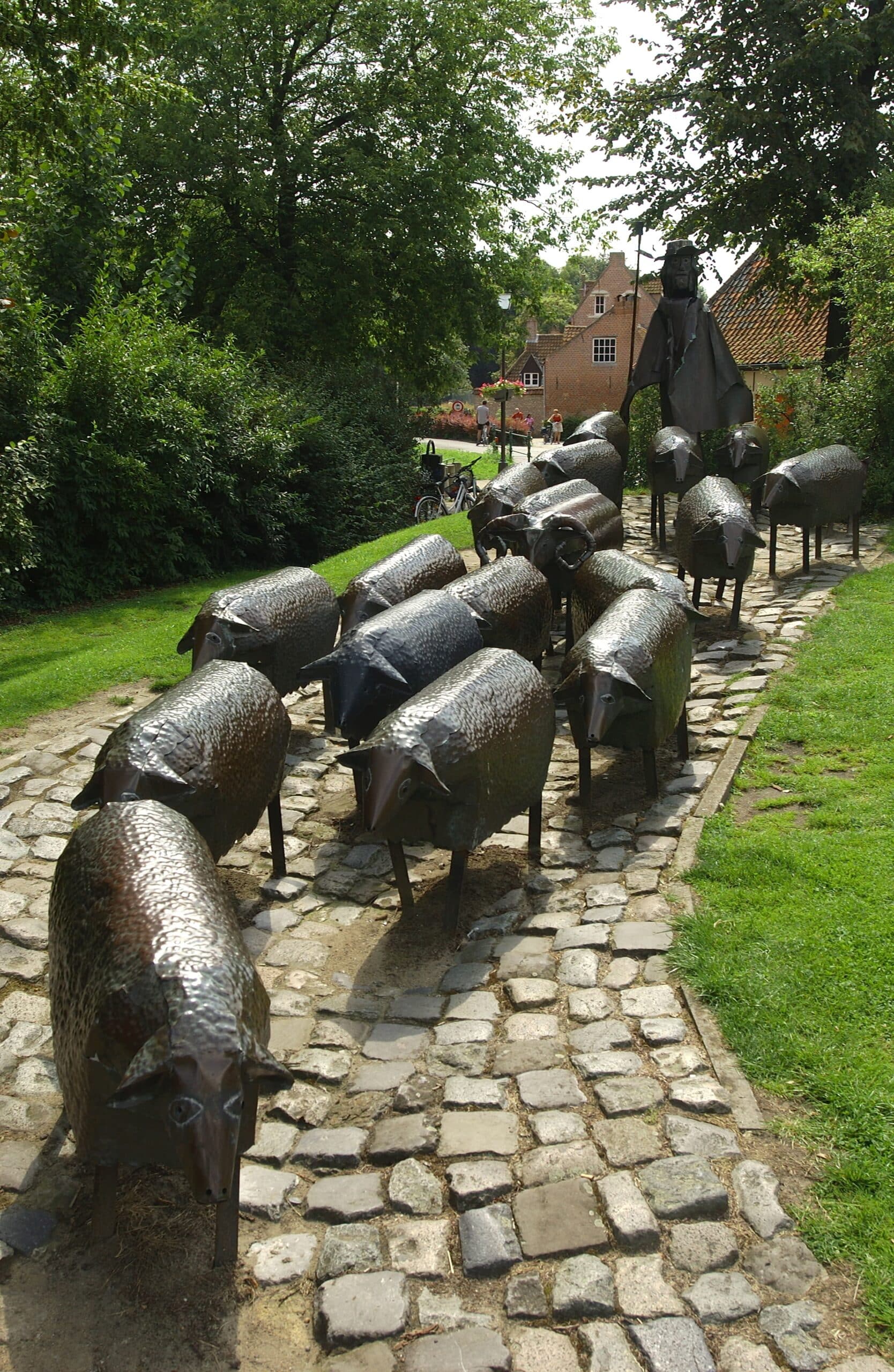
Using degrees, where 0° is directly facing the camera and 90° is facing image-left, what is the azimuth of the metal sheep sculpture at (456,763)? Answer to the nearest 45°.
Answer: approximately 45°

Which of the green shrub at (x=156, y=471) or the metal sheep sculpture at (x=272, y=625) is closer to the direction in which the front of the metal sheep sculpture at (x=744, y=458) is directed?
the metal sheep sculpture

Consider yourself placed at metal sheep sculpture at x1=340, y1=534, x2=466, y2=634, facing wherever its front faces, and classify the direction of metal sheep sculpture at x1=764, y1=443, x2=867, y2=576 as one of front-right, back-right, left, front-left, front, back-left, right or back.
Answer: back

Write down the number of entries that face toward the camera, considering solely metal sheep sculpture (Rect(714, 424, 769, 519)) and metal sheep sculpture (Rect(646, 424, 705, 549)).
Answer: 2

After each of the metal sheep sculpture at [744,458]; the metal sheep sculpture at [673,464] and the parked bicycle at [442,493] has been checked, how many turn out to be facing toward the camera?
2

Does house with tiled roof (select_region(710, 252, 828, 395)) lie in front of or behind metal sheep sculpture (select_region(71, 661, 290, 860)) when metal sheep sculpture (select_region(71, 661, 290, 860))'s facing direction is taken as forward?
behind

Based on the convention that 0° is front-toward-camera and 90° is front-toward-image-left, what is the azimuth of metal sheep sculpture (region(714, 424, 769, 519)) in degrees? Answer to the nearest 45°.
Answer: approximately 0°

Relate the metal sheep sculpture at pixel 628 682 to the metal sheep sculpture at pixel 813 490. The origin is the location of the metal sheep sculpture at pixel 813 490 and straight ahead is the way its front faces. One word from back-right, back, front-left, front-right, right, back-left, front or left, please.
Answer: front-left

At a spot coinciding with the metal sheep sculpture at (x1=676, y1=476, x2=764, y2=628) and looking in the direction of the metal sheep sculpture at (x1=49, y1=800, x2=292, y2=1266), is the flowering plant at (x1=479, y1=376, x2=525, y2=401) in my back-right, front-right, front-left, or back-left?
back-right

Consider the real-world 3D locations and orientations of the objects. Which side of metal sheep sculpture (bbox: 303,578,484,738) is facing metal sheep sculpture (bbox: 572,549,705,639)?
back

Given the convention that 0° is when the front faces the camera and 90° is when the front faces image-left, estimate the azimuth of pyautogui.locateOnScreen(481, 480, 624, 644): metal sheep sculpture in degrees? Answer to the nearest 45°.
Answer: approximately 45°

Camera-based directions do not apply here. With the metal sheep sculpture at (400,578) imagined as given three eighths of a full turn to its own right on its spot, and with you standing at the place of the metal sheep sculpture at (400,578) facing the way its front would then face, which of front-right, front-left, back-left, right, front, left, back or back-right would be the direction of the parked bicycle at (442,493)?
front

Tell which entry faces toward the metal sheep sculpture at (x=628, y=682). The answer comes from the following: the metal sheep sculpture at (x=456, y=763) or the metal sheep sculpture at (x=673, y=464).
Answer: the metal sheep sculpture at (x=673, y=464)

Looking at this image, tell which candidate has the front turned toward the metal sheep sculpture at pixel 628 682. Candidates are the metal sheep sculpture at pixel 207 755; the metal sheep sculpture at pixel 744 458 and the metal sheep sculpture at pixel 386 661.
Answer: the metal sheep sculpture at pixel 744 458

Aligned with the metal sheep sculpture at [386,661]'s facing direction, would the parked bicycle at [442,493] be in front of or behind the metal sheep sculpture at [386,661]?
behind
